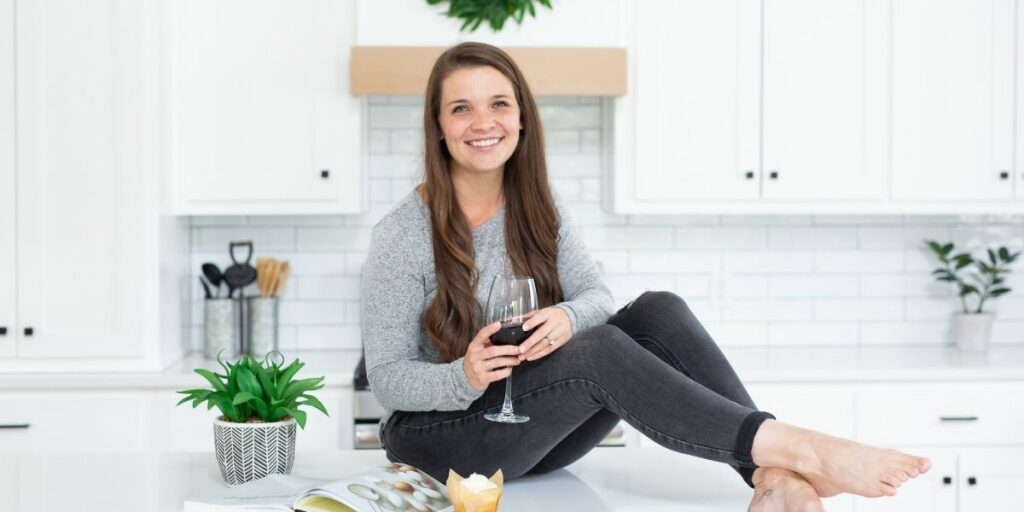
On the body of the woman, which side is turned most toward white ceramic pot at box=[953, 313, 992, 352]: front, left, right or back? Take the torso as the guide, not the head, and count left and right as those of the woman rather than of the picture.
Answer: left

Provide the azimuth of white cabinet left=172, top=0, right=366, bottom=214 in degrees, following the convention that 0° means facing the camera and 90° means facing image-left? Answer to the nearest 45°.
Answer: approximately 0°

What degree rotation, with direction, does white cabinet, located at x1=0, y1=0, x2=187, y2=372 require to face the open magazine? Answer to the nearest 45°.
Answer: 0° — it already faces it

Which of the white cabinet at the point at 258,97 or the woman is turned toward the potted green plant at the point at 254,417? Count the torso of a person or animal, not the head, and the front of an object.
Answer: the white cabinet

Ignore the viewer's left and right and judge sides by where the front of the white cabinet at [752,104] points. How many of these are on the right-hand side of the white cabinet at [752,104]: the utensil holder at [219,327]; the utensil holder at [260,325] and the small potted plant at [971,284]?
2

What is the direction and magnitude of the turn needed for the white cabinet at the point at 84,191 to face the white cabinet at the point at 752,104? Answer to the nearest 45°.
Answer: approximately 90° to its left

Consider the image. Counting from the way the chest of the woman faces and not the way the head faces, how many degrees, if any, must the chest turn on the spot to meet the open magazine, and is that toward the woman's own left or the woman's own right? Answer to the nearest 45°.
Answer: approximately 90° to the woman's own right

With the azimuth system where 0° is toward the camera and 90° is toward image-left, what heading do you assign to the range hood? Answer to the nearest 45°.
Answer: approximately 0°
